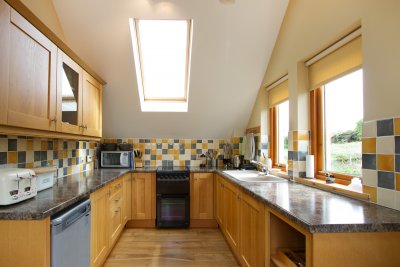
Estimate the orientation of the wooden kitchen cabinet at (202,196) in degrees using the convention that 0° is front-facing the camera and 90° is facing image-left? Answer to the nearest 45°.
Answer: approximately 0°

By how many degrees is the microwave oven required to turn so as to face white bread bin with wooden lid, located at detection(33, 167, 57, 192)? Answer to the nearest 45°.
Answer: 0° — it already faces it

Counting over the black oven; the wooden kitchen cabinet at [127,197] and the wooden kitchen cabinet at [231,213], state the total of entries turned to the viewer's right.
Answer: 1

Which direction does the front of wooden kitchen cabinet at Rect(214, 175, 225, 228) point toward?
to the viewer's left

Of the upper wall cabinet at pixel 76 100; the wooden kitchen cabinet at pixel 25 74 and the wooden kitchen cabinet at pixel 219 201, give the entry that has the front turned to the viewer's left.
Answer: the wooden kitchen cabinet at pixel 219 201

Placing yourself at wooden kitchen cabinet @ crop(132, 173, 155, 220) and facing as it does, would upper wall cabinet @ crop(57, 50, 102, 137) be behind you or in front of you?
in front

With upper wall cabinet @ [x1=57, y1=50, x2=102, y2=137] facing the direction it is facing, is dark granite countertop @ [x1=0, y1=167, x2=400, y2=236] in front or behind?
in front

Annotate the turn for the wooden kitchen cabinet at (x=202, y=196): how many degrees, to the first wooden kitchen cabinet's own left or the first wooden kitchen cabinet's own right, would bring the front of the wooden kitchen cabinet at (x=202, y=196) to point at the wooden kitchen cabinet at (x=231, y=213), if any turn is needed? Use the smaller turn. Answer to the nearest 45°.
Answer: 0° — it already faces it

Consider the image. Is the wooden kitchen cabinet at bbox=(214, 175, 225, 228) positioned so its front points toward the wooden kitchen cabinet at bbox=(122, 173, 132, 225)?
yes

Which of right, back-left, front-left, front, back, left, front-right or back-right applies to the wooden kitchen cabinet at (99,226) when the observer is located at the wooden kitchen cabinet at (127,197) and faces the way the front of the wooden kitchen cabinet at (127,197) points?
right

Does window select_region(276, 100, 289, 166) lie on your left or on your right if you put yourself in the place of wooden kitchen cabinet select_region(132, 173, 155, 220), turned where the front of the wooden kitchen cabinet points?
on your left

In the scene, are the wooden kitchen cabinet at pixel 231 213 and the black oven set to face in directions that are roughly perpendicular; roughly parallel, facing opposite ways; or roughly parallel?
roughly perpendicular

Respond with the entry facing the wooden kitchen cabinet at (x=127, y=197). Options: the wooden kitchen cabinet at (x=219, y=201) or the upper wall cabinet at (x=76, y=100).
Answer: the wooden kitchen cabinet at (x=219, y=201)
